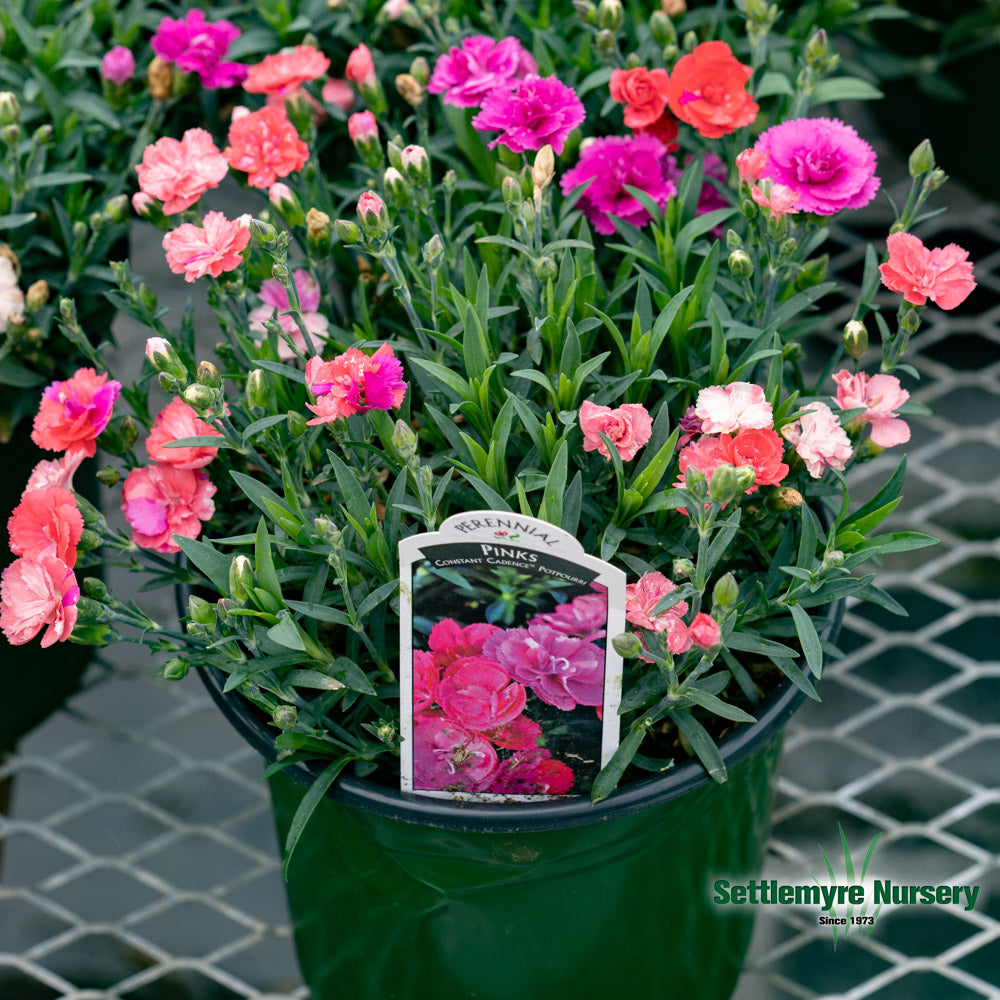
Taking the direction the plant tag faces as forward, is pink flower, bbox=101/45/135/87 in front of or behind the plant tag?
behind

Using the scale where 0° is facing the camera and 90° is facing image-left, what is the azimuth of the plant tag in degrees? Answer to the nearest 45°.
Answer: approximately 0°
